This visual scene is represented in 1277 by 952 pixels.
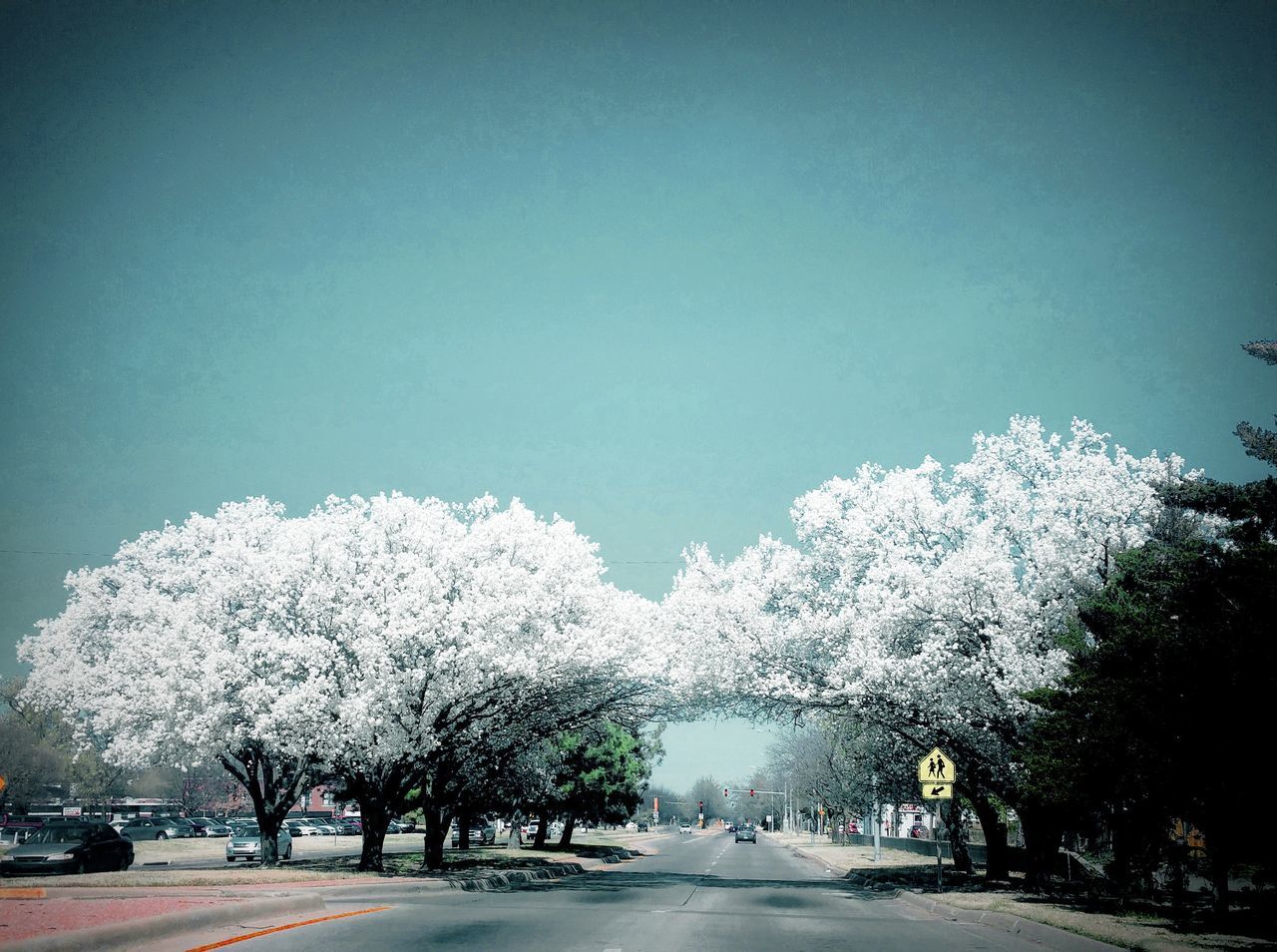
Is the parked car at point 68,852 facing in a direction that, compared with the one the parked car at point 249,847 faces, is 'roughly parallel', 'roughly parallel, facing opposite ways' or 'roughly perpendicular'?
roughly parallel

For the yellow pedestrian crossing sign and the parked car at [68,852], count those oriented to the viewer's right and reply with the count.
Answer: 0

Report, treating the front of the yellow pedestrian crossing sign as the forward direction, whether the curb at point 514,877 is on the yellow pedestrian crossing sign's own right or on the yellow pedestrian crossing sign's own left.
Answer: on the yellow pedestrian crossing sign's own right

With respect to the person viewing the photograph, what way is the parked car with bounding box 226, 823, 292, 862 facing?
facing the viewer and to the left of the viewer

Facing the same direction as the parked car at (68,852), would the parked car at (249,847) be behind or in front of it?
behind

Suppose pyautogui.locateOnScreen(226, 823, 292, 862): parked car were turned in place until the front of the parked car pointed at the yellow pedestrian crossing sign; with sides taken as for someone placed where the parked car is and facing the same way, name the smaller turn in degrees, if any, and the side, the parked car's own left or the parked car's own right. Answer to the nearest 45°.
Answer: approximately 90° to the parked car's own left

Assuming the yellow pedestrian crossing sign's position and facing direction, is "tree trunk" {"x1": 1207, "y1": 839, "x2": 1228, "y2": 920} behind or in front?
in front

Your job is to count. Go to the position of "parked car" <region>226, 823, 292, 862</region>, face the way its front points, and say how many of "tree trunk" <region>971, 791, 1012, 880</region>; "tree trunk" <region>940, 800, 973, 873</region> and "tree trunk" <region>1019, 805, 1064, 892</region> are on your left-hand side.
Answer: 3

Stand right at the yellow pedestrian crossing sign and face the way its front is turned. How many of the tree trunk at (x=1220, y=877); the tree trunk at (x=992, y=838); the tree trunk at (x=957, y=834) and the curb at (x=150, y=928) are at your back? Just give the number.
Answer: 2

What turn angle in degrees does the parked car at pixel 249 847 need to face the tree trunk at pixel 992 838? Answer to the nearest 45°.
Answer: approximately 90° to its left

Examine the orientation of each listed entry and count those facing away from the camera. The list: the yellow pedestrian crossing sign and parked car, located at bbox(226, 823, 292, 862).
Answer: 0

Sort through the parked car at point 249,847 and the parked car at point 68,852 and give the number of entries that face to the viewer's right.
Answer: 0

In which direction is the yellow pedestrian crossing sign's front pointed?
toward the camera

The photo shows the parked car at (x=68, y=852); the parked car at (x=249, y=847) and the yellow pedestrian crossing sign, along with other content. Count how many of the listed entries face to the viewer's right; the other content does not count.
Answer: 0
